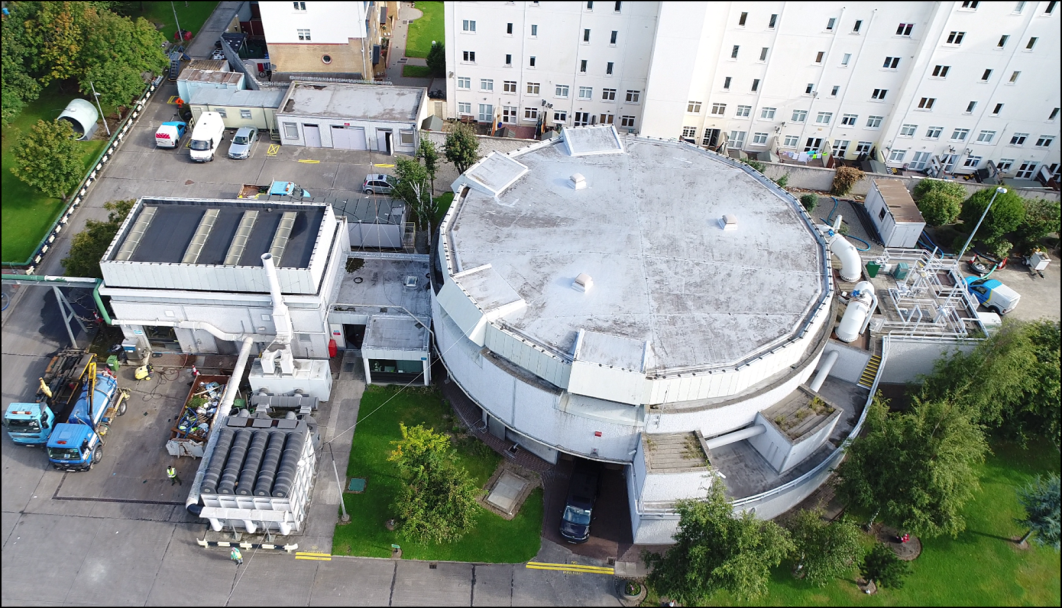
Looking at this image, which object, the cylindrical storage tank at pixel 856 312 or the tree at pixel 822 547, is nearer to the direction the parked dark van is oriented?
the tree

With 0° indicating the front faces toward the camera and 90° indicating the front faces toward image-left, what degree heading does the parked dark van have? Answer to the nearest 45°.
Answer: approximately 0°

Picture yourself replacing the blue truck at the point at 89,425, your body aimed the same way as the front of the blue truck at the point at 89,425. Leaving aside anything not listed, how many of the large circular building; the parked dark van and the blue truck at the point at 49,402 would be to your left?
2

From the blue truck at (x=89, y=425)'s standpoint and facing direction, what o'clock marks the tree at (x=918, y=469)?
The tree is roughly at 9 o'clock from the blue truck.

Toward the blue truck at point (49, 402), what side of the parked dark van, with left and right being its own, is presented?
right

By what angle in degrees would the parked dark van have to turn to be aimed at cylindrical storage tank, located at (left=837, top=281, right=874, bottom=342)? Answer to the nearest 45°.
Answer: approximately 135° to its left

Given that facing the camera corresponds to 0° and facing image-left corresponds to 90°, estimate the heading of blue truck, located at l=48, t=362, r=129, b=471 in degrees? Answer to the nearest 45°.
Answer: approximately 45°

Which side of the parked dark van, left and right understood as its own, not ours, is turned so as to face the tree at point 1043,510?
left

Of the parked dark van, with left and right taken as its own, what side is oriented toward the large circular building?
back

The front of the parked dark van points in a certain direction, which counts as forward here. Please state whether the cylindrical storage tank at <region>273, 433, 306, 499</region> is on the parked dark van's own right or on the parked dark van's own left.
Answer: on the parked dark van's own right

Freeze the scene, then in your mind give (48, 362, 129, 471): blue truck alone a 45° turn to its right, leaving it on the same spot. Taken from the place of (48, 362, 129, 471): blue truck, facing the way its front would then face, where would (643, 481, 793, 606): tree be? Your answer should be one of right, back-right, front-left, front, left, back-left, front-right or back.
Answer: back-left
